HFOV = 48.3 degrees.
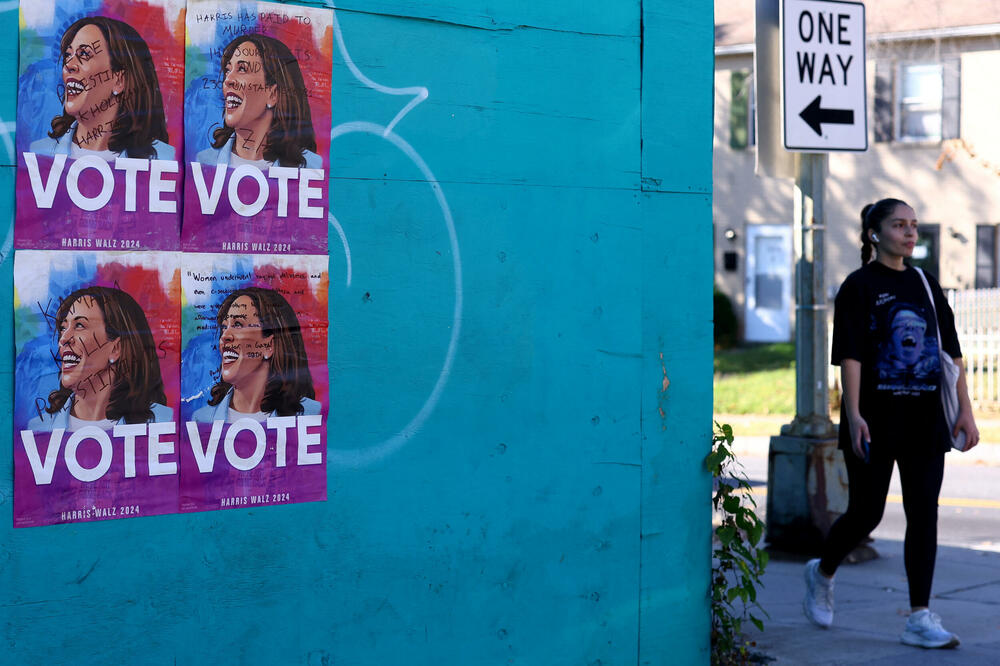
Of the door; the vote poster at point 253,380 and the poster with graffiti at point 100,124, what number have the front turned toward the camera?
3

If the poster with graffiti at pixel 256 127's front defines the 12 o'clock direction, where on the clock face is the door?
The door is roughly at 7 o'clock from the poster with graffiti.

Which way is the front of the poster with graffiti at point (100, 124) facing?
toward the camera

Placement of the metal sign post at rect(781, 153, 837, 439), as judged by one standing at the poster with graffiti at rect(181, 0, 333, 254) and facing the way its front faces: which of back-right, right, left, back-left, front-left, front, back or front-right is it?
back-left

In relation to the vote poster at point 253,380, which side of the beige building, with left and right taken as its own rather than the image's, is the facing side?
front

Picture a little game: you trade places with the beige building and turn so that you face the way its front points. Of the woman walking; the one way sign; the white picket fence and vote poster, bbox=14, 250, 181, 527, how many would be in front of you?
4

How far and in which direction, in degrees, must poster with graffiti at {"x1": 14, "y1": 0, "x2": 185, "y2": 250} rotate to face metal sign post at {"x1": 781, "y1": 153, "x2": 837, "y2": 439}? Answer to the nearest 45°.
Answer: approximately 135° to its left

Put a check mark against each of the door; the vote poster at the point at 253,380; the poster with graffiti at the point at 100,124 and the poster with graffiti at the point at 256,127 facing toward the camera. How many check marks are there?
4

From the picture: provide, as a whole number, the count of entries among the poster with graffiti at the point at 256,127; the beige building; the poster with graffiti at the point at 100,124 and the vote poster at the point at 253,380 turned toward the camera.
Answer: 4

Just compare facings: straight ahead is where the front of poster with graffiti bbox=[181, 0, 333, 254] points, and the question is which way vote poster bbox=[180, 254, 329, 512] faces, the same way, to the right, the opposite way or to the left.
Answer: the same way

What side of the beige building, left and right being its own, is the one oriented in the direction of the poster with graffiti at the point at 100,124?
front

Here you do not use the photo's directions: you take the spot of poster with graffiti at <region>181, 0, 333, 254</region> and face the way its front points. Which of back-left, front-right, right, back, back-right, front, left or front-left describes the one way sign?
back-left

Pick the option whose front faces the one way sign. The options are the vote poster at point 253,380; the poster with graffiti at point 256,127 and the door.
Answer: the door

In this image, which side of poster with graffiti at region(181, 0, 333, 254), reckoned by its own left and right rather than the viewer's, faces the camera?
front

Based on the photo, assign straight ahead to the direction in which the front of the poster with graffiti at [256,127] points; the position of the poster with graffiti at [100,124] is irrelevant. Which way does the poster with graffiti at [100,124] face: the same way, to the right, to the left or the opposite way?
the same way
